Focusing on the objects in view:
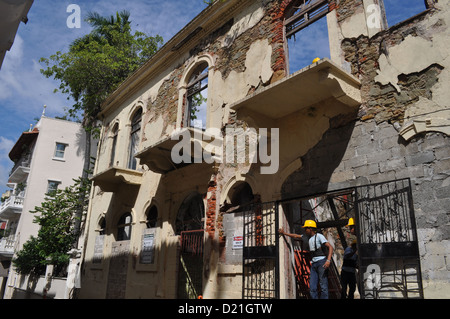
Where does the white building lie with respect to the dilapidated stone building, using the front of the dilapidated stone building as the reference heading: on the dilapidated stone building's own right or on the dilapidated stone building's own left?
on the dilapidated stone building's own right

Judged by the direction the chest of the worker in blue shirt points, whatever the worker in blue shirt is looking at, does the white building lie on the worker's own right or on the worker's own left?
on the worker's own right

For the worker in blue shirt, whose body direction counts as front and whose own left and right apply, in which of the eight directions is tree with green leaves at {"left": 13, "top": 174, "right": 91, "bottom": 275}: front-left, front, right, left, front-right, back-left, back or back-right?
right

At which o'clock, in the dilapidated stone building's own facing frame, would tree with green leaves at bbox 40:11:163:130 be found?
The tree with green leaves is roughly at 3 o'clock from the dilapidated stone building.
